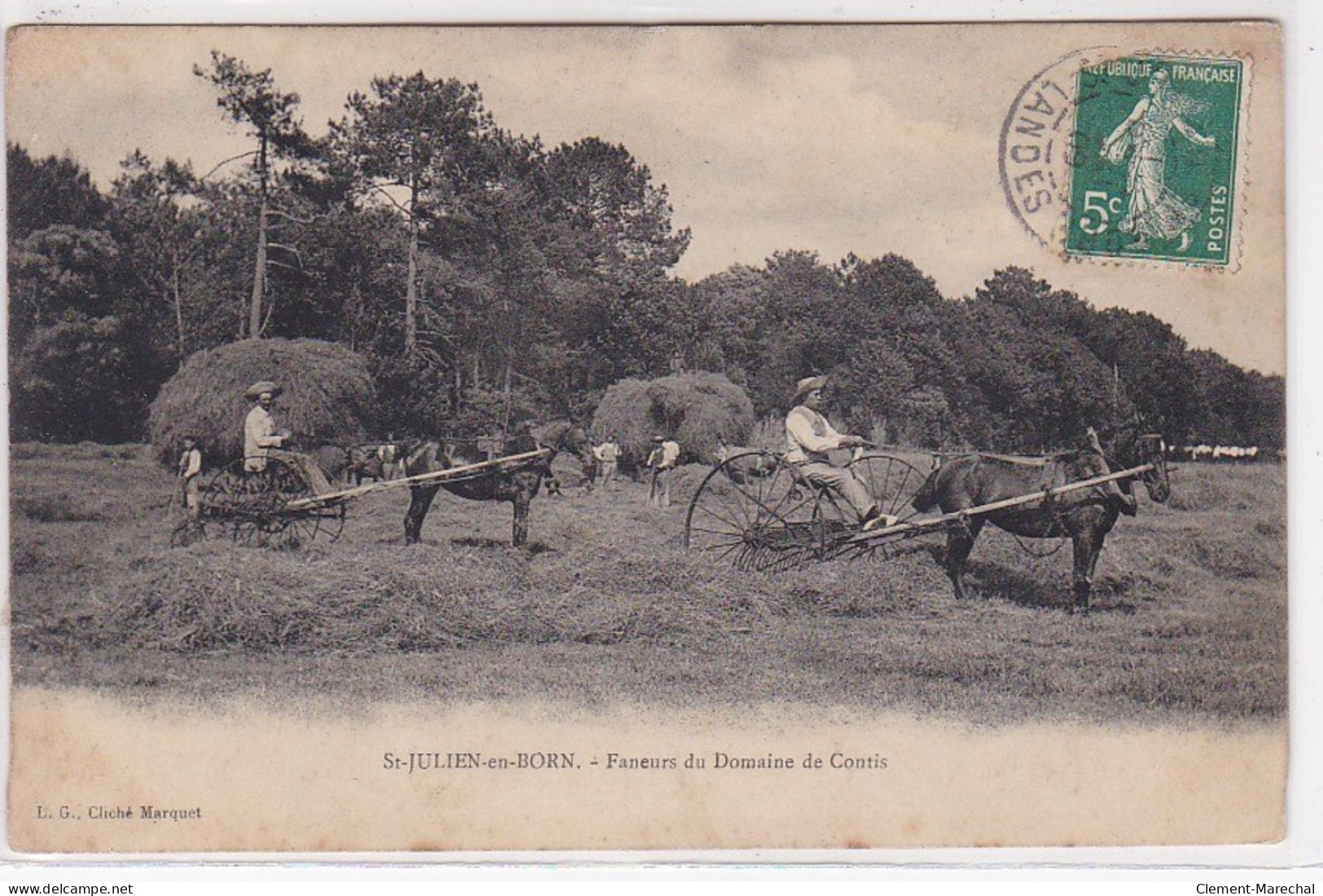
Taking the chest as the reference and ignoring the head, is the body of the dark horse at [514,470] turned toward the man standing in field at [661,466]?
yes

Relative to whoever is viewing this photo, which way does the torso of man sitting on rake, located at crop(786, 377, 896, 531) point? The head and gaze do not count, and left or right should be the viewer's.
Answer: facing to the right of the viewer

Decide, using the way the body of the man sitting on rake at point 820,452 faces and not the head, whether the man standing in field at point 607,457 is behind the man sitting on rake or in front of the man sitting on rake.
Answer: behind

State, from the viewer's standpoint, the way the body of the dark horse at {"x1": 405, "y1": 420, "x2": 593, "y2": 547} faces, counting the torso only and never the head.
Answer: to the viewer's right
